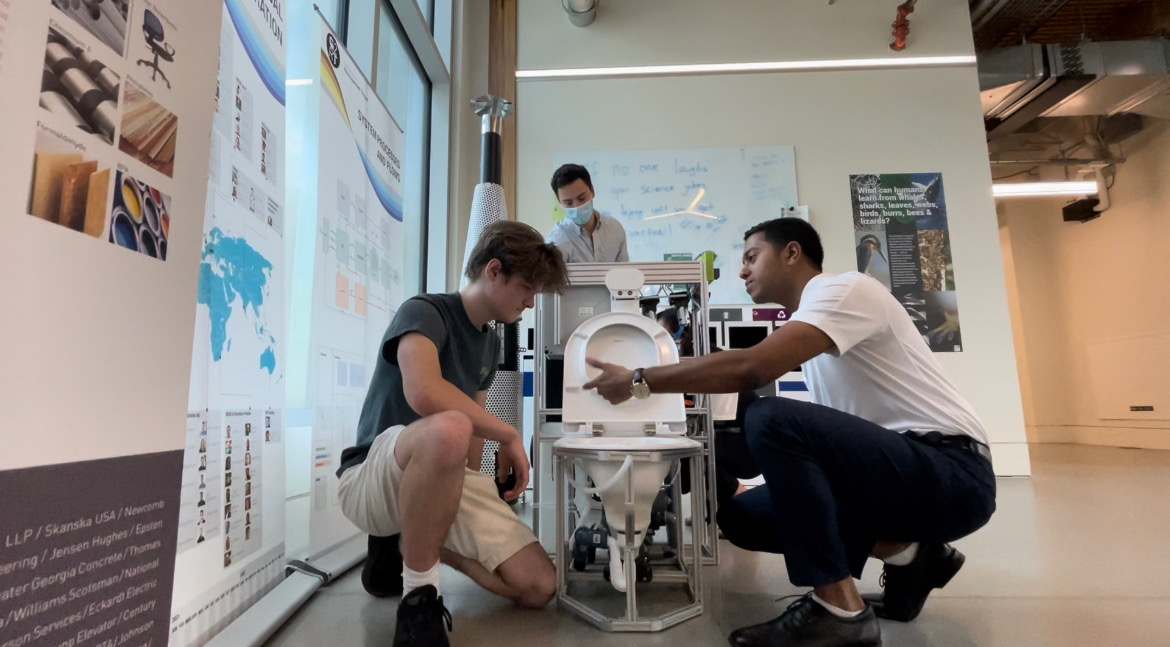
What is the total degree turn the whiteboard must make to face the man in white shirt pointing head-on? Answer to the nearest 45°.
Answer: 0° — it already faces them

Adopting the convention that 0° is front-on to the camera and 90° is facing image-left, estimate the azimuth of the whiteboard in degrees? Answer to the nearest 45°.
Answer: approximately 0°

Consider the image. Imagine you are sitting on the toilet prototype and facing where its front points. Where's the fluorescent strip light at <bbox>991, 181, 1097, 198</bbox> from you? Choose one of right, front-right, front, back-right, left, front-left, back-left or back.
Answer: back-left

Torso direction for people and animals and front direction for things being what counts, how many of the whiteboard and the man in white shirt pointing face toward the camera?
1

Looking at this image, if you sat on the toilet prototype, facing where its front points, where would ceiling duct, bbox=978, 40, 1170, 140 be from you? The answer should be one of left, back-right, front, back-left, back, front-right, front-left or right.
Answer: back-left

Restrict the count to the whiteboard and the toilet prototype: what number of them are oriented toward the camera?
2

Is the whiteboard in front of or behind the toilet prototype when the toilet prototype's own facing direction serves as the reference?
behind

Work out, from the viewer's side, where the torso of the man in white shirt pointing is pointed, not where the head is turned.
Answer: to the viewer's left

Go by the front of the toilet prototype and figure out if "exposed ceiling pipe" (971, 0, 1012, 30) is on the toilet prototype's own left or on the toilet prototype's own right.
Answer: on the toilet prototype's own left

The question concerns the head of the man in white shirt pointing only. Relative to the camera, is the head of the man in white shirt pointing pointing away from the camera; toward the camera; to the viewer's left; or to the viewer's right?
to the viewer's left
